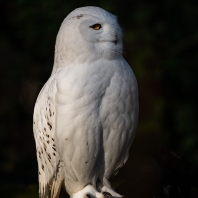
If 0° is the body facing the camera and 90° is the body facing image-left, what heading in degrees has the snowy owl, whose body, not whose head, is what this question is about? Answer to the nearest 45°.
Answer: approximately 315°
